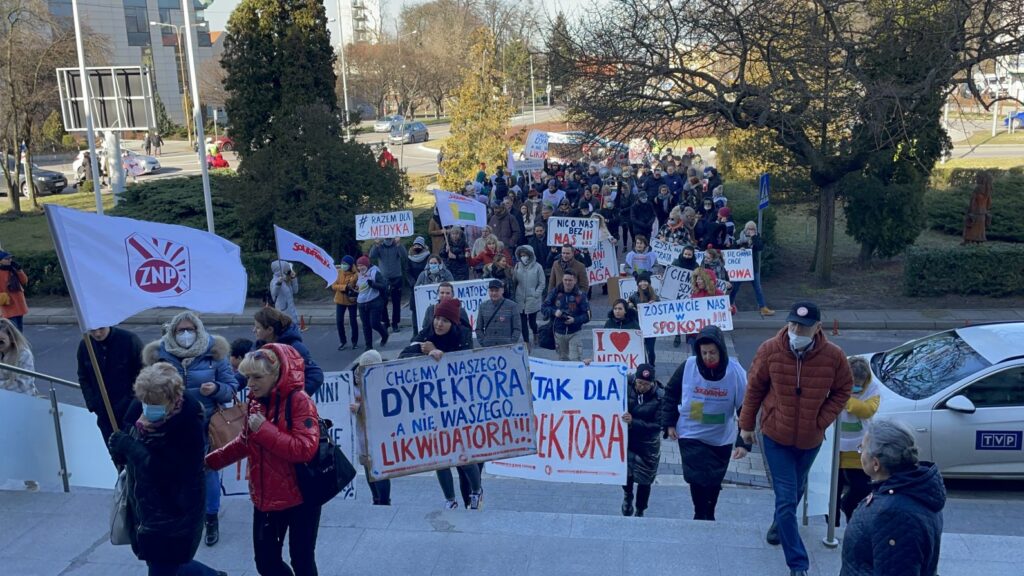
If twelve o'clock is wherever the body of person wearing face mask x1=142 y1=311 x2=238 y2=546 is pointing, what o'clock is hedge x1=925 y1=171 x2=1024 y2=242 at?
The hedge is roughly at 8 o'clock from the person wearing face mask.

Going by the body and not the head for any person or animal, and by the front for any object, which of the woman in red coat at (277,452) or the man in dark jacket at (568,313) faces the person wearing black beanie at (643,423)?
the man in dark jacket

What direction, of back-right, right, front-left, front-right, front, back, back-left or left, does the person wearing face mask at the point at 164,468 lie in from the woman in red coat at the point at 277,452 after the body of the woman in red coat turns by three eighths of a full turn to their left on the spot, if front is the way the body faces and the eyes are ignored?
back

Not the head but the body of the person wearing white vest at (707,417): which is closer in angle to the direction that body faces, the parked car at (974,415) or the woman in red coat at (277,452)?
the woman in red coat

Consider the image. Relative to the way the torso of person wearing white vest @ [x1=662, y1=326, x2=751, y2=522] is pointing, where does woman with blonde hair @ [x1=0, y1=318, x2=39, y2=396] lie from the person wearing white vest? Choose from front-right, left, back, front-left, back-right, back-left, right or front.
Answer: right

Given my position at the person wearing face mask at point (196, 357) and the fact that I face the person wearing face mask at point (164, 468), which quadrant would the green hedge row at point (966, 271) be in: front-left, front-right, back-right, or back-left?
back-left

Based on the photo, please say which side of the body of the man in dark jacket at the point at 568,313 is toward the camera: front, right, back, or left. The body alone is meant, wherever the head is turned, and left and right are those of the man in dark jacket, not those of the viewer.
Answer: front

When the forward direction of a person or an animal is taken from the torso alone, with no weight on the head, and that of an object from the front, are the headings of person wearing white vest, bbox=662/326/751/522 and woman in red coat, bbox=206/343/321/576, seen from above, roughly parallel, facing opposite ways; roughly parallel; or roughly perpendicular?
roughly parallel

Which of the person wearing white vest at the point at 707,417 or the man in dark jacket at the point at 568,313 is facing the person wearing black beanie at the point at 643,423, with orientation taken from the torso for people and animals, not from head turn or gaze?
the man in dark jacket

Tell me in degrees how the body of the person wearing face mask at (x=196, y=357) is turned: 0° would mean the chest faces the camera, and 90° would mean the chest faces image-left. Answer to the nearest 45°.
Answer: approximately 0°

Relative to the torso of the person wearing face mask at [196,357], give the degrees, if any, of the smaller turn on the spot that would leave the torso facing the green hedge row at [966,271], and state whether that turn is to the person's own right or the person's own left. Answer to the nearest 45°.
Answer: approximately 90° to the person's own left

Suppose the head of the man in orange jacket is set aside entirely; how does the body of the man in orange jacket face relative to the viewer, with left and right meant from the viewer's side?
facing the viewer

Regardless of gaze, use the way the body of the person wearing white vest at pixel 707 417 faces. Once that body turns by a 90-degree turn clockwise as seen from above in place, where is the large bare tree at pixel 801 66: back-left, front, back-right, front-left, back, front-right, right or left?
right

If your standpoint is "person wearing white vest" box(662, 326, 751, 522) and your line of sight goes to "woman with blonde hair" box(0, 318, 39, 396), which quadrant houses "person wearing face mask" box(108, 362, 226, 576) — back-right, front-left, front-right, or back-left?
front-left

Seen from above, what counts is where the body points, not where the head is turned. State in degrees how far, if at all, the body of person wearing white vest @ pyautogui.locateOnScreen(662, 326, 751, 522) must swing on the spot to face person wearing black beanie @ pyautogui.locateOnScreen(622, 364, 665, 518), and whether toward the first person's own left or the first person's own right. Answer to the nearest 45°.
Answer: approximately 135° to the first person's own right

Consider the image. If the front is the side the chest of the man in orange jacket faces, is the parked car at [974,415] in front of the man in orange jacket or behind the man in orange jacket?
behind

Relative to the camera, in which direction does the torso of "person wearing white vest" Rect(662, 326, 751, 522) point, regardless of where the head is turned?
toward the camera
